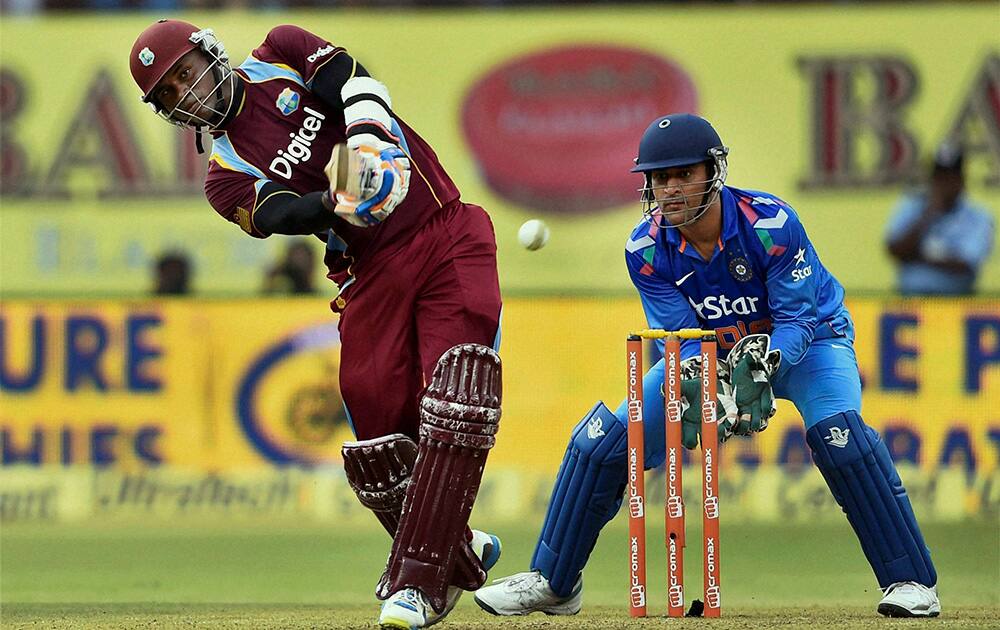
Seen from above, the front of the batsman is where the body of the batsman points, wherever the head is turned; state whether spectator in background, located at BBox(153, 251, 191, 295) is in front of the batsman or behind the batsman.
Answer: behind

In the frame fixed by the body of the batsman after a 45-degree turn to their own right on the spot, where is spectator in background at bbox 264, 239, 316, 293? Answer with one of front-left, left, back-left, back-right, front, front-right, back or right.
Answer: back-right

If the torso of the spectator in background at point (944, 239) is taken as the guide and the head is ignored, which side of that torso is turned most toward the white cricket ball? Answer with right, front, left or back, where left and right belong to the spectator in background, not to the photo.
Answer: front

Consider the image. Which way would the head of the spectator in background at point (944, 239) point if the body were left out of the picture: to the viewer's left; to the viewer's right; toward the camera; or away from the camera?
toward the camera

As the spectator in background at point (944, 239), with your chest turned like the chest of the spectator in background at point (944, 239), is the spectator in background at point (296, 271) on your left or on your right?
on your right

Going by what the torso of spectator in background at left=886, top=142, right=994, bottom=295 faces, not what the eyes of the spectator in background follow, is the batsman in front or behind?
in front

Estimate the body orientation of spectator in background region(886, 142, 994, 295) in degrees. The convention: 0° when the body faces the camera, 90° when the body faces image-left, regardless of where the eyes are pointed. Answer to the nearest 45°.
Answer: approximately 0°

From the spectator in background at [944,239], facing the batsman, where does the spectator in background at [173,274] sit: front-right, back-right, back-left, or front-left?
front-right

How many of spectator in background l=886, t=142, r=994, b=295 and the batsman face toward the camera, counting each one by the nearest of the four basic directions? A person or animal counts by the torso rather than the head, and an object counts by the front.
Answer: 2

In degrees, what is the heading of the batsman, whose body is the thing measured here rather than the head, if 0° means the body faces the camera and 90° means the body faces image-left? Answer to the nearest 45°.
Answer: approximately 0°
